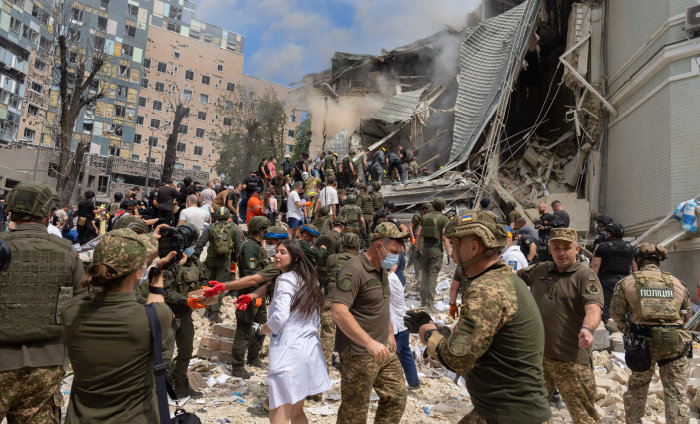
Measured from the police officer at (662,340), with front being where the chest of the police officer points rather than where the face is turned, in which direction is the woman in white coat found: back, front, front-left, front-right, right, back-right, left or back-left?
back-left

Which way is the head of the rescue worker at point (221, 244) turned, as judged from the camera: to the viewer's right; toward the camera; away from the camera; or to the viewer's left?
away from the camera

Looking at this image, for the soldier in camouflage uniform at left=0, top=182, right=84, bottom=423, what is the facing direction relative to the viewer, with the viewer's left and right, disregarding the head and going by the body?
facing away from the viewer

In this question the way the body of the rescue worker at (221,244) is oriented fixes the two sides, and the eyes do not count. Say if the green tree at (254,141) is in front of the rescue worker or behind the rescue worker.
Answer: in front

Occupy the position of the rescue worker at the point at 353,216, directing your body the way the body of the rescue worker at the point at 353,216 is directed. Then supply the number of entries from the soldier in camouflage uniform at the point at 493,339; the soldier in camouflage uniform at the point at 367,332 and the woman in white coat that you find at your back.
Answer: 3

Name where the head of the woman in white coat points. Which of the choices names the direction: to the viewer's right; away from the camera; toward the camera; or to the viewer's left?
to the viewer's left

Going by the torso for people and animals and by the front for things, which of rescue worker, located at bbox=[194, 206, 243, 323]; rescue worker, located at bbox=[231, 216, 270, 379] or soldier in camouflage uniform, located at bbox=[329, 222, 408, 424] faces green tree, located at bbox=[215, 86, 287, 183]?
rescue worker, located at bbox=[194, 206, 243, 323]

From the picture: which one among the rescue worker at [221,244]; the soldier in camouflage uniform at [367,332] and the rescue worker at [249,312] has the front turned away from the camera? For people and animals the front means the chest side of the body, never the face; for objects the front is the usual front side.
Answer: the rescue worker at [221,244]

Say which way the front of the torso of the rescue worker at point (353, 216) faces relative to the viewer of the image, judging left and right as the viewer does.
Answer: facing away from the viewer

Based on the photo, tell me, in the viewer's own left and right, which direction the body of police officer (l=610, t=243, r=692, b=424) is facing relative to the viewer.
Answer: facing away from the viewer

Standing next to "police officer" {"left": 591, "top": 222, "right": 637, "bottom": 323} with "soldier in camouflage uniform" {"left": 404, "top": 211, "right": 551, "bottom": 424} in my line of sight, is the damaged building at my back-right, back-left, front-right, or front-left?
back-right

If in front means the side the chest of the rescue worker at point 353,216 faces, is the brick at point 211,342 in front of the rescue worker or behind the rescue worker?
behind

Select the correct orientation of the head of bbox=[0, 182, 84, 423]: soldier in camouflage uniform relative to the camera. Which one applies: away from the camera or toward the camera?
away from the camera
